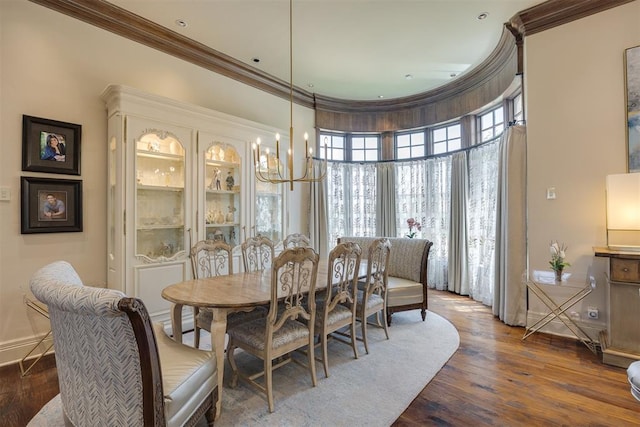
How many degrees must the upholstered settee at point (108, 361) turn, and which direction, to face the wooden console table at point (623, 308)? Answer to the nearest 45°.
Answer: approximately 45° to its right

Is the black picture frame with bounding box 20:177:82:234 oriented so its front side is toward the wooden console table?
yes

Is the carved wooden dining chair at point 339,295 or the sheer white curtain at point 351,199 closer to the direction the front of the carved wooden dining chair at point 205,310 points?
the carved wooden dining chair

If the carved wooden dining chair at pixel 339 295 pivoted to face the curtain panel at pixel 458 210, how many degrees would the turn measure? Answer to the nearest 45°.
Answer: approximately 90° to its right

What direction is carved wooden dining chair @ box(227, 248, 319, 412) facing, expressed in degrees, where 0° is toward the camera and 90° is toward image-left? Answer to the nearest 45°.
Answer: approximately 135°

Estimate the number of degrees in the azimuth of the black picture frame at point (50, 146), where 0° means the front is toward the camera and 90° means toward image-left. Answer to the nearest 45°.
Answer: approximately 315°

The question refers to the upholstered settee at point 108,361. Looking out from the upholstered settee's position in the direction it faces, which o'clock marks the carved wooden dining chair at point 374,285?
The carved wooden dining chair is roughly at 1 o'clock from the upholstered settee.

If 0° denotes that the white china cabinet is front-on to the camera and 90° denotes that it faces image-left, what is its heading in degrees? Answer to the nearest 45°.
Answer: approximately 315°
